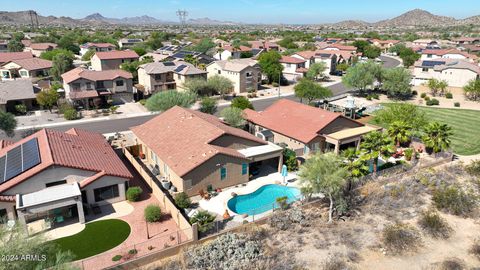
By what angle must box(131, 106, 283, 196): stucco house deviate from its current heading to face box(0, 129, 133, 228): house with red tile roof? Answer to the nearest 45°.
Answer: approximately 90° to its left

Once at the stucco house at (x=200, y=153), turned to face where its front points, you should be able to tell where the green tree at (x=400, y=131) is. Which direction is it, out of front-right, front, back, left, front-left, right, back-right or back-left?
back-right

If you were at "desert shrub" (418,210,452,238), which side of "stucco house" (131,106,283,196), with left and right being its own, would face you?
back

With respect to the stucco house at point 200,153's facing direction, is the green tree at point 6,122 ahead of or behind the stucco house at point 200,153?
ahead

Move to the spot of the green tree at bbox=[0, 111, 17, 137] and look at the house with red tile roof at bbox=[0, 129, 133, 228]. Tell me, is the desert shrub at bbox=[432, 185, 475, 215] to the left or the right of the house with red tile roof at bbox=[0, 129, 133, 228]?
left

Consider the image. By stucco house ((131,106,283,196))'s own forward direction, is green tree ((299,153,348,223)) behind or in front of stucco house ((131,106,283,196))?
behind

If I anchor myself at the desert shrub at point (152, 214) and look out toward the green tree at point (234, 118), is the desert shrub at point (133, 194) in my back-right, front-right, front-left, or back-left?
front-left

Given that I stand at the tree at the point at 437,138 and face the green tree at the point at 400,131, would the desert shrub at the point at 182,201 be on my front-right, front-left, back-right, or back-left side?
front-left

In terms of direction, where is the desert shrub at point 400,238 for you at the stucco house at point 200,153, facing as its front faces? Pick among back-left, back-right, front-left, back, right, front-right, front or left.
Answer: back

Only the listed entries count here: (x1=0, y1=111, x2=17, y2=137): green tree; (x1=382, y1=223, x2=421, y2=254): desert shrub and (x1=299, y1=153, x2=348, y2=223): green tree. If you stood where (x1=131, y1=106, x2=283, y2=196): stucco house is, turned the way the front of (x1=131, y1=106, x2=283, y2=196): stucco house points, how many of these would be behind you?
2

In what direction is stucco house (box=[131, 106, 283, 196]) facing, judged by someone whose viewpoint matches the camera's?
facing away from the viewer and to the left of the viewer

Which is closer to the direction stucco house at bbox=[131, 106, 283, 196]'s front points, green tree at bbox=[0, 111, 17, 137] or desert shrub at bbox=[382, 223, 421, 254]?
the green tree

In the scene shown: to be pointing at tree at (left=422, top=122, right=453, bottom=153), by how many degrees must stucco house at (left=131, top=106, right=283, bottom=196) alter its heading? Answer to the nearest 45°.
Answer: approximately 135° to its right
